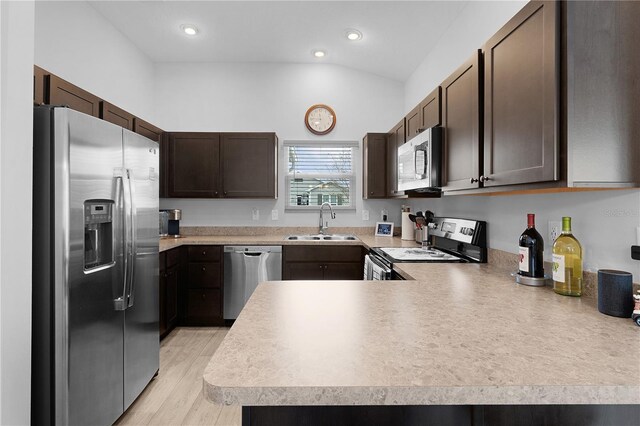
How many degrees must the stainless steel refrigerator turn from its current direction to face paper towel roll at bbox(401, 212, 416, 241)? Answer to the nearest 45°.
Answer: approximately 45° to its left

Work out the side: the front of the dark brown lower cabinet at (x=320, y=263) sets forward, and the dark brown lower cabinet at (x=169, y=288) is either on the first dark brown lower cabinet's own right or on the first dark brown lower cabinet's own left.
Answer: on the first dark brown lower cabinet's own right

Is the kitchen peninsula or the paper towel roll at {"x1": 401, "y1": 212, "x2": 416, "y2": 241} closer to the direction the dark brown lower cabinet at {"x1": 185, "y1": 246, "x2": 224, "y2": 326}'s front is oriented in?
the kitchen peninsula

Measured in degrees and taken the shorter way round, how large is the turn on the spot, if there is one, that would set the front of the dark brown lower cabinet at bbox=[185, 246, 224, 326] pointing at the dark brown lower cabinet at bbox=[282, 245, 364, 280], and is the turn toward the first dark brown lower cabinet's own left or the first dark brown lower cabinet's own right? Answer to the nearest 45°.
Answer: approximately 90° to the first dark brown lower cabinet's own left

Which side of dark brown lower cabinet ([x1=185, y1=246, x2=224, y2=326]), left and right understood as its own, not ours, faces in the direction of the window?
left

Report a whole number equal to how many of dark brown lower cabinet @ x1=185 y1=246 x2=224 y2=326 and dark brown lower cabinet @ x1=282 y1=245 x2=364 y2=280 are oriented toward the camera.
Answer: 2

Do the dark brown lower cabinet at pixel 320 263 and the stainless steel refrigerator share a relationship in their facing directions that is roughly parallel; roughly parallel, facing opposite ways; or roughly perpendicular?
roughly perpendicular

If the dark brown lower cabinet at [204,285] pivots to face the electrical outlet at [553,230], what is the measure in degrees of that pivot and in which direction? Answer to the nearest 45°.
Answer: approximately 45° to its left
